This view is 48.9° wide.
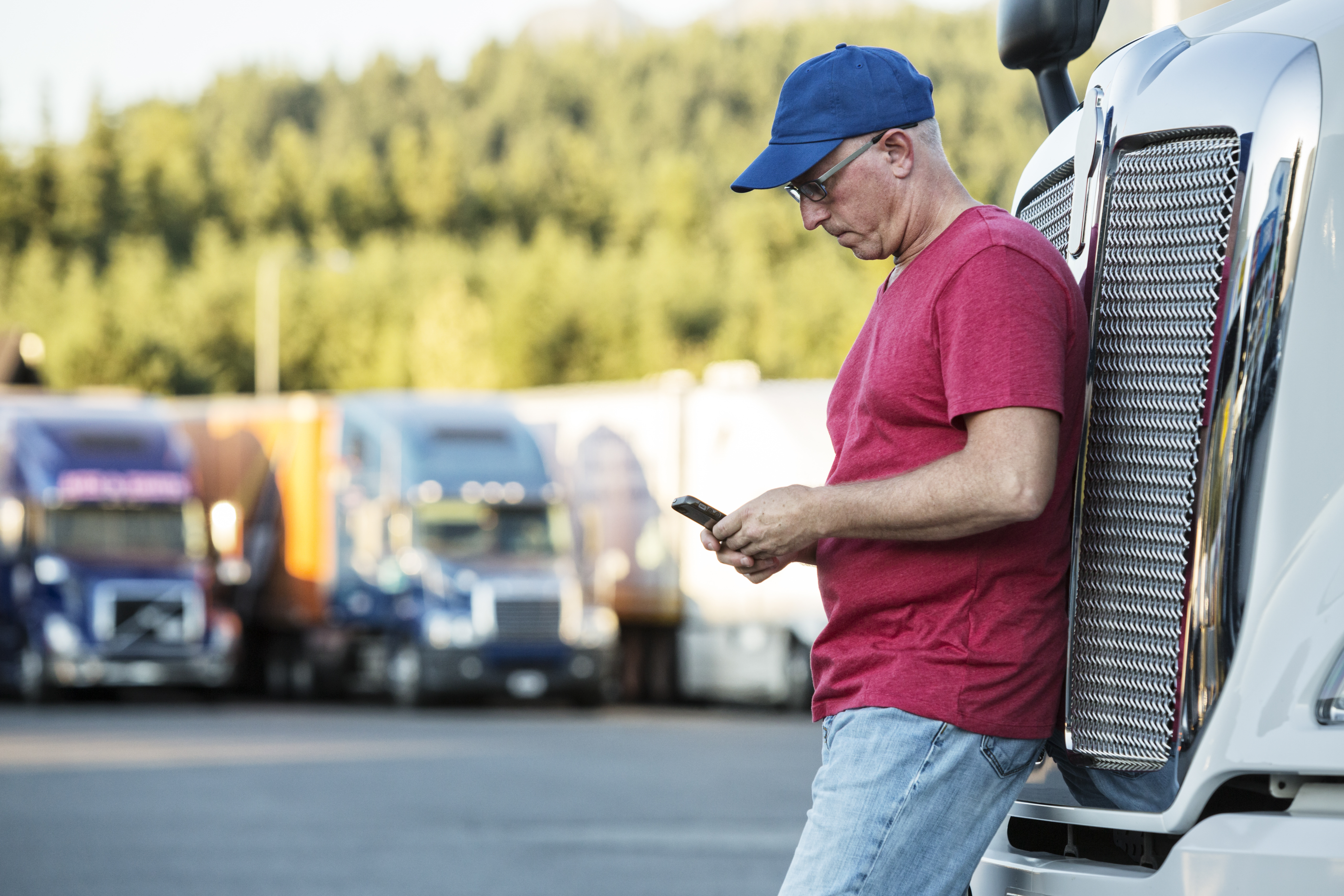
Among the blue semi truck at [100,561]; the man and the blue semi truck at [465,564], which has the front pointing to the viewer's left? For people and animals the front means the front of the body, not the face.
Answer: the man

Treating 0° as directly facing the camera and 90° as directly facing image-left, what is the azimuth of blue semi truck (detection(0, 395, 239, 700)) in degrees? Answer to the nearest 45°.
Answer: approximately 315°

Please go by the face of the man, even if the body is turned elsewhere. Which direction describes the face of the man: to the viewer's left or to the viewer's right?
to the viewer's left

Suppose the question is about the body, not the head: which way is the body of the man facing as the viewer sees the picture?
to the viewer's left

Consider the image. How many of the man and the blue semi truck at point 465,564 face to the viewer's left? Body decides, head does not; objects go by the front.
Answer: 1

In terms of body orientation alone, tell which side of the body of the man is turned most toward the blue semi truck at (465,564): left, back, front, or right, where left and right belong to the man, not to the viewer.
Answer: right

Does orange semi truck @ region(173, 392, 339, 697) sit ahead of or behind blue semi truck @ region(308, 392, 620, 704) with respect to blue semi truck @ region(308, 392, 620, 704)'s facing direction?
behind

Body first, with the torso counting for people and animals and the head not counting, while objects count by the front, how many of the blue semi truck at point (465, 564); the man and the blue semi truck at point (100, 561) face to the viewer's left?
1

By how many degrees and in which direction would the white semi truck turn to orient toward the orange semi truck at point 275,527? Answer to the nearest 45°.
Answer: approximately 90° to its right

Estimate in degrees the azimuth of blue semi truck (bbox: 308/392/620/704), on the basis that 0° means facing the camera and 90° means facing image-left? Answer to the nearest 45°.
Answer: approximately 315°

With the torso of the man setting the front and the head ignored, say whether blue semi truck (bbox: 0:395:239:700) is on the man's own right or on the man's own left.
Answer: on the man's own right
